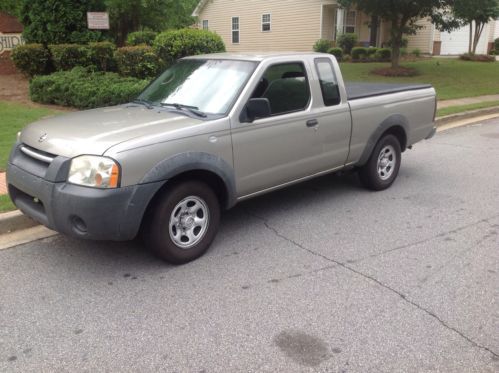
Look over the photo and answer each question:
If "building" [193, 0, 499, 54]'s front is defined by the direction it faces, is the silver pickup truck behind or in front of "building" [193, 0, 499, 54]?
in front

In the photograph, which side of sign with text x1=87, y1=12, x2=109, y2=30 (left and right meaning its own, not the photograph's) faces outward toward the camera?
front

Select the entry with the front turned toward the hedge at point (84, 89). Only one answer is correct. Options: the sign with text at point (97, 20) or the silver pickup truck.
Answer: the sign with text

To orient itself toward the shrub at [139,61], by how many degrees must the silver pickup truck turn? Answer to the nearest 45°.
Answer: approximately 135° to its right

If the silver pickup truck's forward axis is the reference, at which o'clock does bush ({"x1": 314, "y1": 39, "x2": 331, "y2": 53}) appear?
The bush is roughly at 5 o'clock from the silver pickup truck.

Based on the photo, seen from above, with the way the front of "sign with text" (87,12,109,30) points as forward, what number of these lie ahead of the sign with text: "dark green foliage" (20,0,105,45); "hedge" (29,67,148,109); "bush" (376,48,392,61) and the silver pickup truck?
2

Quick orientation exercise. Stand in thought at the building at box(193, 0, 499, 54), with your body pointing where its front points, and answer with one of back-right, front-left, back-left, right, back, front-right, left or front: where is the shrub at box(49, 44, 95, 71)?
front-right

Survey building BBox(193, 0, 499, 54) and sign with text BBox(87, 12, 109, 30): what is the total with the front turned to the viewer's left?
0

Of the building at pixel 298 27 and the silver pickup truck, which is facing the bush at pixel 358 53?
the building

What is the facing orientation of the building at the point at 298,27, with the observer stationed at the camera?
facing the viewer and to the right of the viewer

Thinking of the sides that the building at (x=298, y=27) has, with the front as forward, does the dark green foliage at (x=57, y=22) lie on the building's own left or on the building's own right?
on the building's own right

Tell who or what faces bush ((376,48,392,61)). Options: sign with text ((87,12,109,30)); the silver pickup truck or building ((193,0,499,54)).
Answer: the building

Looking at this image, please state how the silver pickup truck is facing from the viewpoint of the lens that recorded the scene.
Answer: facing the viewer and to the left of the viewer

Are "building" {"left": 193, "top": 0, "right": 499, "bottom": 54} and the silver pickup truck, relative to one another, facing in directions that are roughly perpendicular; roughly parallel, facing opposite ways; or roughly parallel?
roughly perpendicular

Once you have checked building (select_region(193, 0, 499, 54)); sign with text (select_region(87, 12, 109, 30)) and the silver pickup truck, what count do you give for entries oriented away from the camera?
0

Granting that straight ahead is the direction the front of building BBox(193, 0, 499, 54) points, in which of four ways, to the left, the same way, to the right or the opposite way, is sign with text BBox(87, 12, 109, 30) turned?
the same way

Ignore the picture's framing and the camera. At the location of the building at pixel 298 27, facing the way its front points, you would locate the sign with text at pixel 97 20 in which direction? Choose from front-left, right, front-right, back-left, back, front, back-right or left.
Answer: front-right
